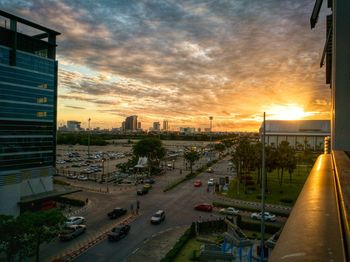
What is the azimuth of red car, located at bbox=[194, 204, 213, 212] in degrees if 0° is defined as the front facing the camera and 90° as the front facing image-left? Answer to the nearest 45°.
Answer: approximately 90°
